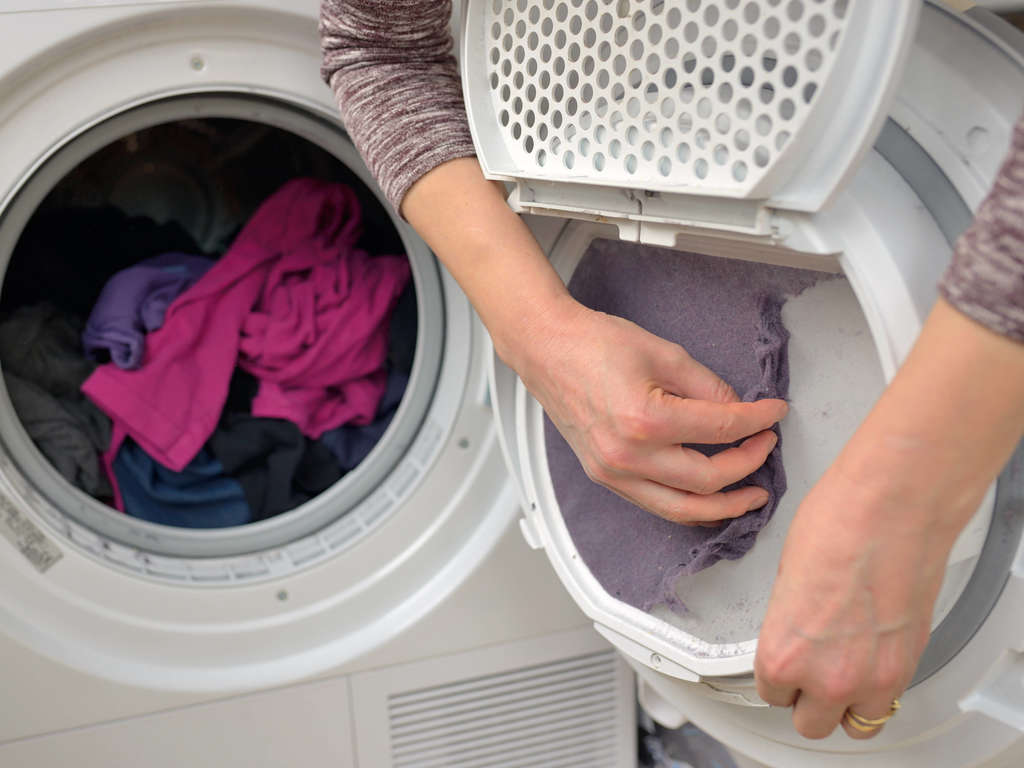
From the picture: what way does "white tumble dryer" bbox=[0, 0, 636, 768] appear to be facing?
toward the camera
